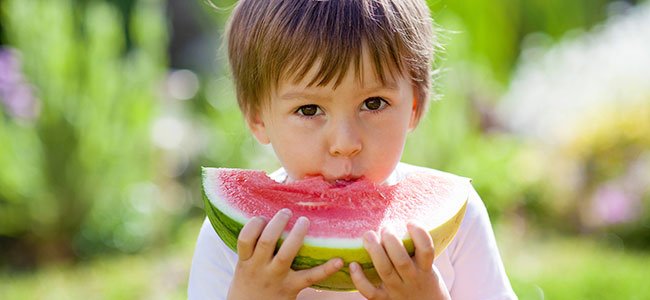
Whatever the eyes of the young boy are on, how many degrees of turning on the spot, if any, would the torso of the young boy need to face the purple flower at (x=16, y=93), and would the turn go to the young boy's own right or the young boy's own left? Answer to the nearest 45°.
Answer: approximately 135° to the young boy's own right

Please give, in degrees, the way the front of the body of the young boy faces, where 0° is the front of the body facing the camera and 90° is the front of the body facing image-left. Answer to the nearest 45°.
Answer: approximately 0°

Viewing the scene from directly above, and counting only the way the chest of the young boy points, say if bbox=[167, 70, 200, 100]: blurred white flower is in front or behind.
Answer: behind

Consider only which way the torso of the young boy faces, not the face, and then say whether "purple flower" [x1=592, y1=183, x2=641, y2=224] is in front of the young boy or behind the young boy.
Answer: behind
